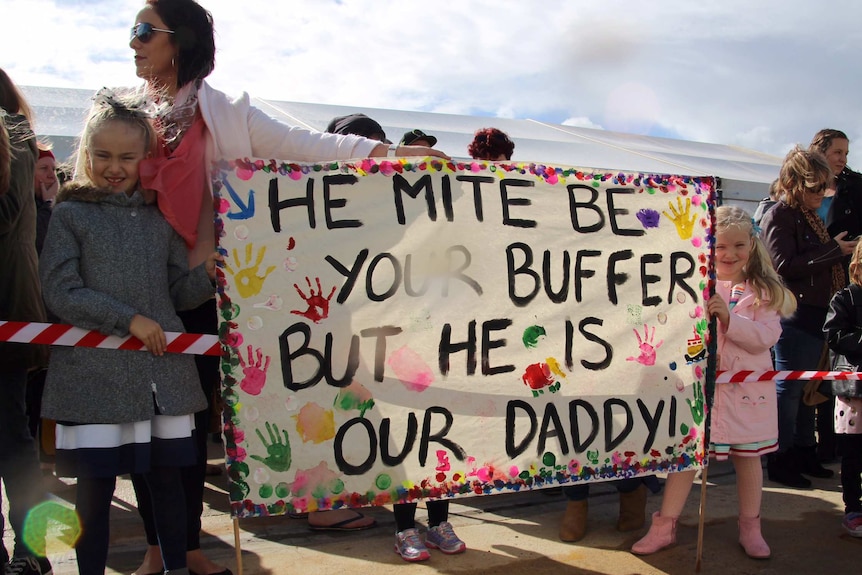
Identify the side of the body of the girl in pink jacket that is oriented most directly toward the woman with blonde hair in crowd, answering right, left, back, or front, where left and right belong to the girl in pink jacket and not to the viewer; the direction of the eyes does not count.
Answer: back

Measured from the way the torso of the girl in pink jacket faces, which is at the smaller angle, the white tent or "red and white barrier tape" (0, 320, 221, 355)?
the red and white barrier tape

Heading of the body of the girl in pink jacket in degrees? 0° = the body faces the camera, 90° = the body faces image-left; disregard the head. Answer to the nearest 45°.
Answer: approximately 0°

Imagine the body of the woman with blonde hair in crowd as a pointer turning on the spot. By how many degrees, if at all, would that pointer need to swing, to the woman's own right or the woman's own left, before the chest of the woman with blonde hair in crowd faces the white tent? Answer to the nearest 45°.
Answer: approximately 135° to the woman's own left

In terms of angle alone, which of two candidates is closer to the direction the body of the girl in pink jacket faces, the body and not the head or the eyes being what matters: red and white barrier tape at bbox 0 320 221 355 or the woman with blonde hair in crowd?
the red and white barrier tape
